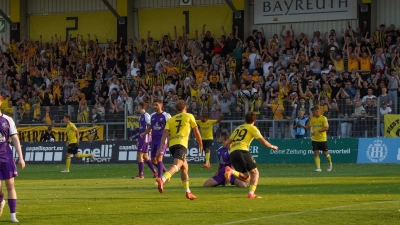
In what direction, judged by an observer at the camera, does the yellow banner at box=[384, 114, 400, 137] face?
facing the viewer

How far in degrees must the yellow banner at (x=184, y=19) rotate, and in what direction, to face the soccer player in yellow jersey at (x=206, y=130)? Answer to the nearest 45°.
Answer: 0° — it already faces them

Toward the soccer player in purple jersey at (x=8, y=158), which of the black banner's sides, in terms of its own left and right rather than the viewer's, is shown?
front

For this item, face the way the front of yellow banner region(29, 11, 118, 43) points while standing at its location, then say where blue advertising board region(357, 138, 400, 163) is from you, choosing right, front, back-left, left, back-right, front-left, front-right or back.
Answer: front-left

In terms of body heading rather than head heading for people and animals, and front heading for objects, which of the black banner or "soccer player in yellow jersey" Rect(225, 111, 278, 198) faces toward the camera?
the black banner

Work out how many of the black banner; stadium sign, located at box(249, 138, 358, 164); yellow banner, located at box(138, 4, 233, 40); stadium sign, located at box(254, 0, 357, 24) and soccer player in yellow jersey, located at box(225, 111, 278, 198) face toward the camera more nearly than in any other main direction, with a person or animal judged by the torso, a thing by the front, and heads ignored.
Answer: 4

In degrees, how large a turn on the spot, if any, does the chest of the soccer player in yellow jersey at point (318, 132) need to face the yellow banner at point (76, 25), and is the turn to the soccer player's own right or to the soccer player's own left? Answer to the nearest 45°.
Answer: approximately 90° to the soccer player's own right

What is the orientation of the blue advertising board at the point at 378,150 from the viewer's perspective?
toward the camera

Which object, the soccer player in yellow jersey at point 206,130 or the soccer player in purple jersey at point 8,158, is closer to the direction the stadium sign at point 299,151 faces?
the soccer player in purple jersey

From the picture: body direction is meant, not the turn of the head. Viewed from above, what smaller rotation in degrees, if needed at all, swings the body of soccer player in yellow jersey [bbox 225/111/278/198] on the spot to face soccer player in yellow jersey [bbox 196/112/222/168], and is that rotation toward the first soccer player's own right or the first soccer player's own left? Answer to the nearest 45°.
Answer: approximately 45° to the first soccer player's own left

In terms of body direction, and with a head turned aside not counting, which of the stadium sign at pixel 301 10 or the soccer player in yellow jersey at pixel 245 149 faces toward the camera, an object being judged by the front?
the stadium sign

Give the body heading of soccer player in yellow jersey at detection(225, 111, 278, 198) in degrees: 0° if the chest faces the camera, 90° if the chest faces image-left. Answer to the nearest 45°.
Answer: approximately 225°

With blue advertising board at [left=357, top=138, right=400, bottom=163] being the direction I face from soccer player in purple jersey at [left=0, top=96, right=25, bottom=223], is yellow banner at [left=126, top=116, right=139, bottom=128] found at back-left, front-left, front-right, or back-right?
front-left

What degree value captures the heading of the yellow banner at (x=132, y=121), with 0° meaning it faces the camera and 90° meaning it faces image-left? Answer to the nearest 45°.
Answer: approximately 0°
